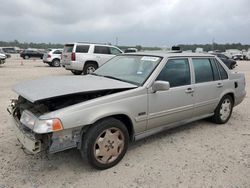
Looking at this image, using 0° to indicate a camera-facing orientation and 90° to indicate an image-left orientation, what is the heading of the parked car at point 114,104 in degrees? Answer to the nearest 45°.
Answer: approximately 45°

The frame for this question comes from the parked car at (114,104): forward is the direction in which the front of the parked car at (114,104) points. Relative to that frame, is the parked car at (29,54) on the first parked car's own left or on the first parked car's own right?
on the first parked car's own right

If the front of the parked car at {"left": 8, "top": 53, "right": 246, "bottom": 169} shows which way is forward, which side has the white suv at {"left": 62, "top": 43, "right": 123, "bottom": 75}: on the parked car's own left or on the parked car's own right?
on the parked car's own right
